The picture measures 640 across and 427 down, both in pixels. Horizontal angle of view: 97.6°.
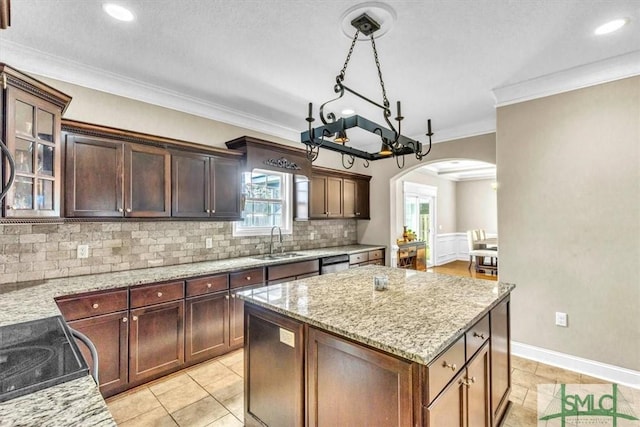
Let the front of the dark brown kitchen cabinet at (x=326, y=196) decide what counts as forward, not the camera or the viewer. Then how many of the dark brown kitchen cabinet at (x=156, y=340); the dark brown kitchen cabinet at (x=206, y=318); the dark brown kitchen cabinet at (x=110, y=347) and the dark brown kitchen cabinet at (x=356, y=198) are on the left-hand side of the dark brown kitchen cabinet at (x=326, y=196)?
1

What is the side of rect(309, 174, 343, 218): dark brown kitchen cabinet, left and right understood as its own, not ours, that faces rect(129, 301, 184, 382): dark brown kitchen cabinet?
right

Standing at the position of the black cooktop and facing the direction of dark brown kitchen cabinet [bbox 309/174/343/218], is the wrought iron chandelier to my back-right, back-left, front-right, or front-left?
front-right

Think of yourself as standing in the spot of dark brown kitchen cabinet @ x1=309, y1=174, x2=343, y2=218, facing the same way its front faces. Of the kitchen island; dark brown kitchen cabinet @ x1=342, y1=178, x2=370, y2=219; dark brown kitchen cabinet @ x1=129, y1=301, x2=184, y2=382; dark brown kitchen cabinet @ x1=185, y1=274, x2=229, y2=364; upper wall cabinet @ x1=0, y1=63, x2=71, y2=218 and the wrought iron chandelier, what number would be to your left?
1

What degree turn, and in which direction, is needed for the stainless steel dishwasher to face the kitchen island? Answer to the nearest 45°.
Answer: approximately 45° to its right

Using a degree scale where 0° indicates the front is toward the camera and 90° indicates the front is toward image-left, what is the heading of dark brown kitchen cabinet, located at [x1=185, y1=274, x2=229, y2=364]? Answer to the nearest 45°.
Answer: approximately 315°

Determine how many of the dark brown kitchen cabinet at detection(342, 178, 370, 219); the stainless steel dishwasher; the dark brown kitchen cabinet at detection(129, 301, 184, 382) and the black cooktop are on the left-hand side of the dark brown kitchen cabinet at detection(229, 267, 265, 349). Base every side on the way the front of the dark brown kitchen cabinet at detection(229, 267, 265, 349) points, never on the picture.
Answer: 2

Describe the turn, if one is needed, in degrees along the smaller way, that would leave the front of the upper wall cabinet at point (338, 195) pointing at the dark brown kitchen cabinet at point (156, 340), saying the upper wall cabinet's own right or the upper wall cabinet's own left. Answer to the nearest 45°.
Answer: approximately 90° to the upper wall cabinet's own right

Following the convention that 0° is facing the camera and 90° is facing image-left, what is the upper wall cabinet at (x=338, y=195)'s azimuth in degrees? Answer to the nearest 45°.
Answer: approximately 315°

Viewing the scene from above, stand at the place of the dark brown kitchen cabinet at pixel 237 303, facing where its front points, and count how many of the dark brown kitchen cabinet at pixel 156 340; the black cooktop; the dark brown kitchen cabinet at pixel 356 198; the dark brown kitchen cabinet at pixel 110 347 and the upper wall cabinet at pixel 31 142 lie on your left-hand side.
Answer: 1

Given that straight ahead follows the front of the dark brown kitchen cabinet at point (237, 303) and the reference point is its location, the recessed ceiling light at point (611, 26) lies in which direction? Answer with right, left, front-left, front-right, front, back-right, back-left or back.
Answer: front

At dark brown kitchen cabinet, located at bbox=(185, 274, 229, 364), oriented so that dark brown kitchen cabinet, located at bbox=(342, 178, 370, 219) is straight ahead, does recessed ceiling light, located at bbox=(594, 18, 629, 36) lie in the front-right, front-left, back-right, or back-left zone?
front-right

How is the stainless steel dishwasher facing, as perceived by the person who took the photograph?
facing the viewer and to the right of the viewer

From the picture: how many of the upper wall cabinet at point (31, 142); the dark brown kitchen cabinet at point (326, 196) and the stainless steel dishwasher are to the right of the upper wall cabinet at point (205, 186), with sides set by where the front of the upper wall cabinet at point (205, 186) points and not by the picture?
1
